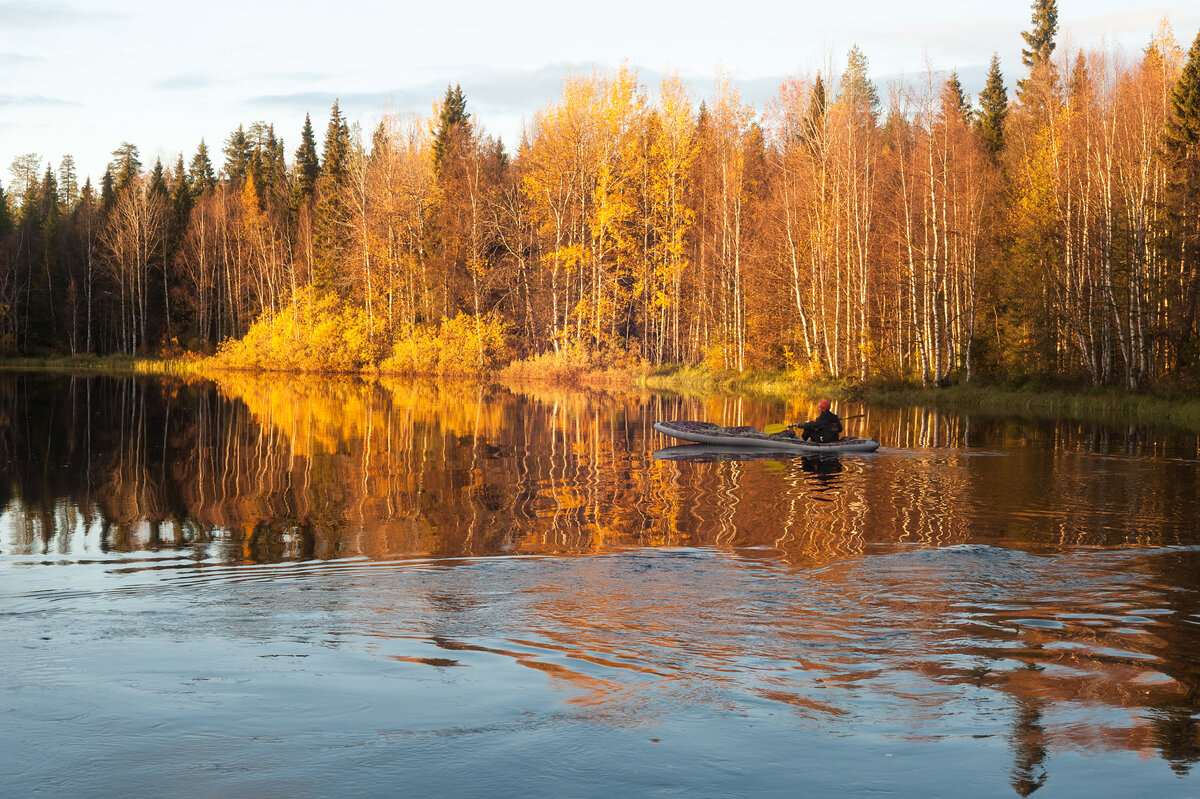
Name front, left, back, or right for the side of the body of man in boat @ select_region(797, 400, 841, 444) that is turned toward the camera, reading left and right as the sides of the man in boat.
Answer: left

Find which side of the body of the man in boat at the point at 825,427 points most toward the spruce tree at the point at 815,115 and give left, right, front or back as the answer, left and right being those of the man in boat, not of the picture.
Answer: right

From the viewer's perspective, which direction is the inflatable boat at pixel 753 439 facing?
to the viewer's left

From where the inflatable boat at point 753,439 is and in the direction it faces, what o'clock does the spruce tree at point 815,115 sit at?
The spruce tree is roughly at 3 o'clock from the inflatable boat.

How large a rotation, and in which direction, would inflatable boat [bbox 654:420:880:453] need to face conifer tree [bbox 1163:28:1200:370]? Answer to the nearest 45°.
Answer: approximately 135° to its right

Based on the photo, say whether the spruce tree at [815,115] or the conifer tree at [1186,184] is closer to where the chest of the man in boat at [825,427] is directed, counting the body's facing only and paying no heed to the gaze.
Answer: the spruce tree

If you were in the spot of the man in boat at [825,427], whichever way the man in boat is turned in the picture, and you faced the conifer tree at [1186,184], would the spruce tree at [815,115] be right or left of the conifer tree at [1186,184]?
left
